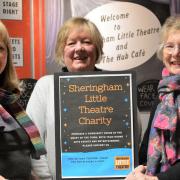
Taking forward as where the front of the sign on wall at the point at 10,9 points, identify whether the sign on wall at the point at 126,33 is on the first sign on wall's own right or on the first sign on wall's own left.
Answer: on the first sign on wall's own left

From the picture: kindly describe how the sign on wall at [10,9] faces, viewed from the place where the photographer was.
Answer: facing the viewer
